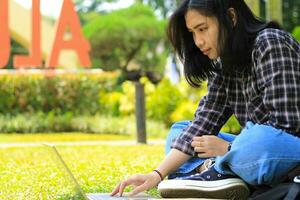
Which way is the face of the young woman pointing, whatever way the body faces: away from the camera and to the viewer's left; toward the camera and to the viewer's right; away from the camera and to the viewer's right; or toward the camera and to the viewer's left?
toward the camera and to the viewer's left

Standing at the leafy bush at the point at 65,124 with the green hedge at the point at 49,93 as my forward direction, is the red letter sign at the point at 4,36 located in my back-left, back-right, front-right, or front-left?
front-left

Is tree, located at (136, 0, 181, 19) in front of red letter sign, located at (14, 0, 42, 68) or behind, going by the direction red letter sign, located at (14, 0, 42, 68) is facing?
in front
